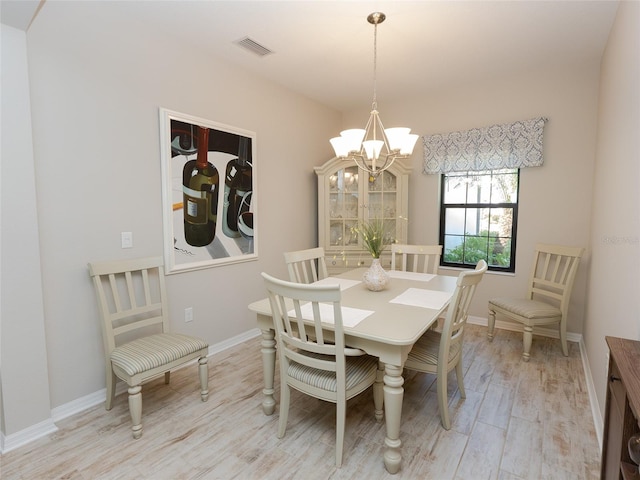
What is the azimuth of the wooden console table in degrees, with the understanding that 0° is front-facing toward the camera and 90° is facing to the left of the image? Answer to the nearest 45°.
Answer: approximately 90°

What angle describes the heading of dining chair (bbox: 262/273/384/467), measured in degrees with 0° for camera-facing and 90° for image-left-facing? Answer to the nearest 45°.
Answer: approximately 225°

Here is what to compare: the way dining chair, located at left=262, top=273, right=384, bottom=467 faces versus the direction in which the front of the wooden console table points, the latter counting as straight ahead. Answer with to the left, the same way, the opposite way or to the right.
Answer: to the right

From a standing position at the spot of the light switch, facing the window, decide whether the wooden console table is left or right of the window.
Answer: right

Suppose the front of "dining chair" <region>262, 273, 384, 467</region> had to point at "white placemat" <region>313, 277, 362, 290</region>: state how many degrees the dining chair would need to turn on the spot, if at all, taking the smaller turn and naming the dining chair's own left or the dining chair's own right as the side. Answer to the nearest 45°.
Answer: approximately 45° to the dining chair's own left

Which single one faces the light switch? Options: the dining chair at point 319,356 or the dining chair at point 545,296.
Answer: the dining chair at point 545,296

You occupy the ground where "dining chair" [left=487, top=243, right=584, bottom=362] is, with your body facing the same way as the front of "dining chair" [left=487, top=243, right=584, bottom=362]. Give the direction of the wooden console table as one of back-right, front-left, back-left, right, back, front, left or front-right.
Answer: front-left

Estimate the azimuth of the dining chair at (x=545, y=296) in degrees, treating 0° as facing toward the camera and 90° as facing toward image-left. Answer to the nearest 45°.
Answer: approximately 45°

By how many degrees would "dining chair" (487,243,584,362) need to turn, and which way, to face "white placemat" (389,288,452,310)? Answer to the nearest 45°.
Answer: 0° — it already faces it

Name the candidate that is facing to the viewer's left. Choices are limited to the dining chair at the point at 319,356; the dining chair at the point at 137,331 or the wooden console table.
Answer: the wooden console table
